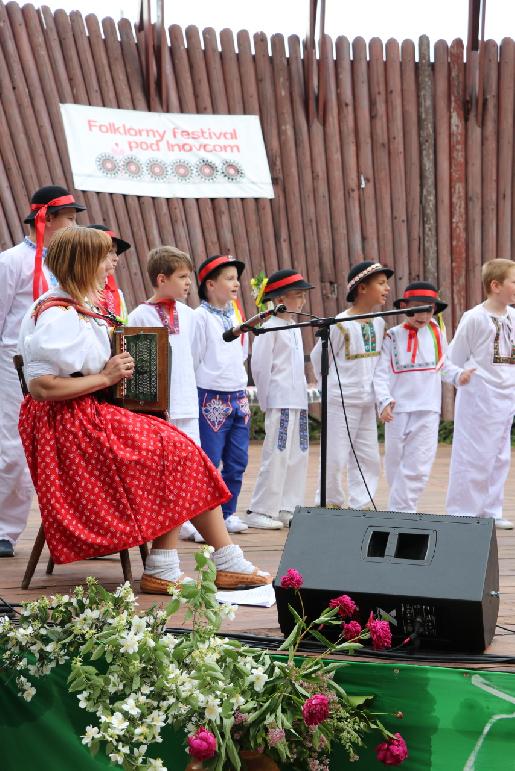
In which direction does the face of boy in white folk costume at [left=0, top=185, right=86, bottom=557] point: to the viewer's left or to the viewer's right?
to the viewer's right

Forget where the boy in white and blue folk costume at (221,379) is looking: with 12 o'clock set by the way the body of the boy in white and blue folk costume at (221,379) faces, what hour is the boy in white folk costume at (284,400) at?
the boy in white folk costume at (284,400) is roughly at 9 o'clock from the boy in white and blue folk costume at (221,379).

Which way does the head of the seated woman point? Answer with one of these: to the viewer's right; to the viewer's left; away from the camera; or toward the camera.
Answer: to the viewer's right

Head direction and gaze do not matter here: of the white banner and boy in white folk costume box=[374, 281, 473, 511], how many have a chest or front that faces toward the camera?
2

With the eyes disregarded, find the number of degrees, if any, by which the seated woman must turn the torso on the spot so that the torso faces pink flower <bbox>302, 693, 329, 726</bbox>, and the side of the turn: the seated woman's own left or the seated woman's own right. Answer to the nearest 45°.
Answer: approximately 90° to the seated woman's own right

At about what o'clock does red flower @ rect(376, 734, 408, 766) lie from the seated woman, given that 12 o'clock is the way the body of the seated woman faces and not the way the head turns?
The red flower is roughly at 2 o'clock from the seated woman.

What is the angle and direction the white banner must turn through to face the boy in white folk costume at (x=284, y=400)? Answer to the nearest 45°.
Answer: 0° — it already faces them

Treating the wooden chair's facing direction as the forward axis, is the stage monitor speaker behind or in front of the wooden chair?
in front

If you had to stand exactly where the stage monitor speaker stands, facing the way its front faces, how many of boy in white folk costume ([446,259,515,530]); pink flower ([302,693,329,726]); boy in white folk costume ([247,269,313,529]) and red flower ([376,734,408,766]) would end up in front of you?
2

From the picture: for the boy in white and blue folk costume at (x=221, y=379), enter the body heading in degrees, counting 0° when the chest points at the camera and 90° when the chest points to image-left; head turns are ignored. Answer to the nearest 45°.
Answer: approximately 315°

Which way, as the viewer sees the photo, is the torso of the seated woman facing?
to the viewer's right

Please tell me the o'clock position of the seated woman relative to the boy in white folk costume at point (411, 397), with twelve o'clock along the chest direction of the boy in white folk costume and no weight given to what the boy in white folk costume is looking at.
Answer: The seated woman is roughly at 1 o'clock from the boy in white folk costume.
